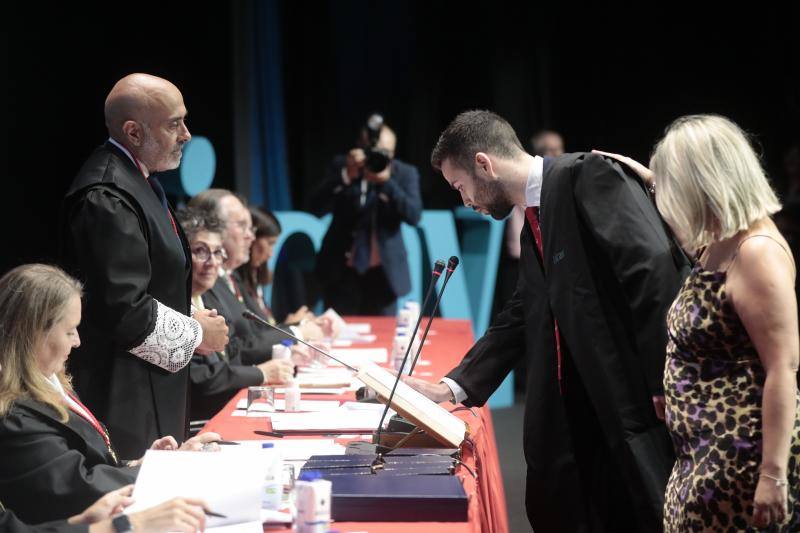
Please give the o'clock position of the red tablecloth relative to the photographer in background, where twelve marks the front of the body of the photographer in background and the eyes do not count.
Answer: The red tablecloth is roughly at 12 o'clock from the photographer in background.

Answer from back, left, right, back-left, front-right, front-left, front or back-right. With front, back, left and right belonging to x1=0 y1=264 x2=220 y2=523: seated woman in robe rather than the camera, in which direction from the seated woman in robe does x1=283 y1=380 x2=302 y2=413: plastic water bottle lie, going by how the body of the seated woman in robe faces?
front-left

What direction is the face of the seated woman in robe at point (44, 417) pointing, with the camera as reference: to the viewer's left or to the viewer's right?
to the viewer's right

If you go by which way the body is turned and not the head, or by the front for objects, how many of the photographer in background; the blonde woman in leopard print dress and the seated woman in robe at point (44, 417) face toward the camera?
1

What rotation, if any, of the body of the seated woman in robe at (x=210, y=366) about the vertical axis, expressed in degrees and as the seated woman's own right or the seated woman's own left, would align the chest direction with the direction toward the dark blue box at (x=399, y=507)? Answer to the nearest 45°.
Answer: approximately 45° to the seated woman's own right

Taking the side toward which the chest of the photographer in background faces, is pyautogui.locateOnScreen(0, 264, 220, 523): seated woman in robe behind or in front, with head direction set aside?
in front

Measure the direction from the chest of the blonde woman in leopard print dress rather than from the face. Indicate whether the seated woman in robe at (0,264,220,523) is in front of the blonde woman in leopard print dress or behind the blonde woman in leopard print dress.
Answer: in front

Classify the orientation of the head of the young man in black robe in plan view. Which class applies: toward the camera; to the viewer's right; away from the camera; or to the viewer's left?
to the viewer's left

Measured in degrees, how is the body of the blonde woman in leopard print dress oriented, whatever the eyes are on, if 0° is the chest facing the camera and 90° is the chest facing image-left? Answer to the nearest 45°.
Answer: approximately 90°

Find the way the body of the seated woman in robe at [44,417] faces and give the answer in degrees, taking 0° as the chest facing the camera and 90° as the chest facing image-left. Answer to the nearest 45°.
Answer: approximately 270°

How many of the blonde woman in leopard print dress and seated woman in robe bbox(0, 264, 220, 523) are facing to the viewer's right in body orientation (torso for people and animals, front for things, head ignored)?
1

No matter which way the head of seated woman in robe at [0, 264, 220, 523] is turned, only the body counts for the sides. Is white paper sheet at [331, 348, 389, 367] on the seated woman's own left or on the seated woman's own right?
on the seated woman's own left

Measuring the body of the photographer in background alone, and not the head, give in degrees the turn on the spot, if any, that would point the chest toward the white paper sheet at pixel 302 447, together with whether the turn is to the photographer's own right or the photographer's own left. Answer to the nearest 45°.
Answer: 0° — they already face it
